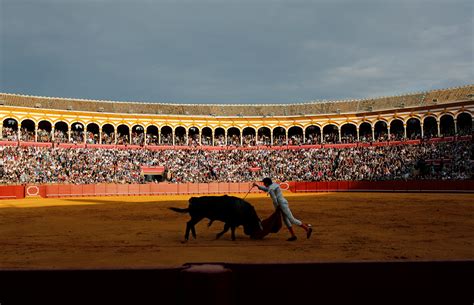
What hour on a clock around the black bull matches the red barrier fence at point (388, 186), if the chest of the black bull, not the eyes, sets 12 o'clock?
The red barrier fence is roughly at 10 o'clock from the black bull.

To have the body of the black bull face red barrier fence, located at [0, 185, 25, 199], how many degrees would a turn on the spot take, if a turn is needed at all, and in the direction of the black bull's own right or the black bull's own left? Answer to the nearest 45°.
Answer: approximately 135° to the black bull's own left

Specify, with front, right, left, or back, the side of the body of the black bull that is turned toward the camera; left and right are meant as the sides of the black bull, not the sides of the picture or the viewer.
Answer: right

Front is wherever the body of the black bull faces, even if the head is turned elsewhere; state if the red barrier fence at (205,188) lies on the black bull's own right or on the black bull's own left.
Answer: on the black bull's own left

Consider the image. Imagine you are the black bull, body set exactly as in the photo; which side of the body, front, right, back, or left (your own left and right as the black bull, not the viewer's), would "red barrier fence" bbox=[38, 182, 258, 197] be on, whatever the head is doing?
left
